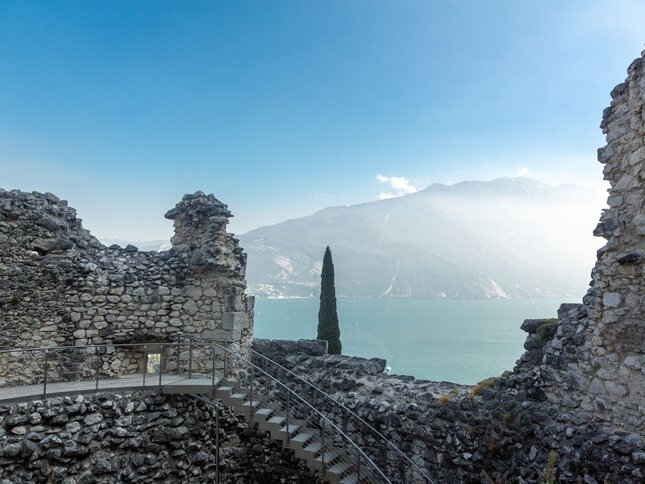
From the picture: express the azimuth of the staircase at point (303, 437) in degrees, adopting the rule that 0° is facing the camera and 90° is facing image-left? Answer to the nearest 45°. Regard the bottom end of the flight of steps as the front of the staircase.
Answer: approximately 315°

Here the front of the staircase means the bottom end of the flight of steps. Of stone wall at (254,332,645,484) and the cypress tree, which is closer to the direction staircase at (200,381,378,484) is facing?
the stone wall

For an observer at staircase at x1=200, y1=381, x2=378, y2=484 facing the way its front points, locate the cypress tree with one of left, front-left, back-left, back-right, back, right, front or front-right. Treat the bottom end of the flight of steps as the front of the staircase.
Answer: back-left

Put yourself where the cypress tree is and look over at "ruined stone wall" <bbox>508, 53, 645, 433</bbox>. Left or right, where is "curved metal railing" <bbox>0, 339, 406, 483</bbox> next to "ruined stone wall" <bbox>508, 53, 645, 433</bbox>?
right

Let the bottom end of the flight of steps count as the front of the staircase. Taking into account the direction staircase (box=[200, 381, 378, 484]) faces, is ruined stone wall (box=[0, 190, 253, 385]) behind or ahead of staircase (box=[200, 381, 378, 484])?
behind
